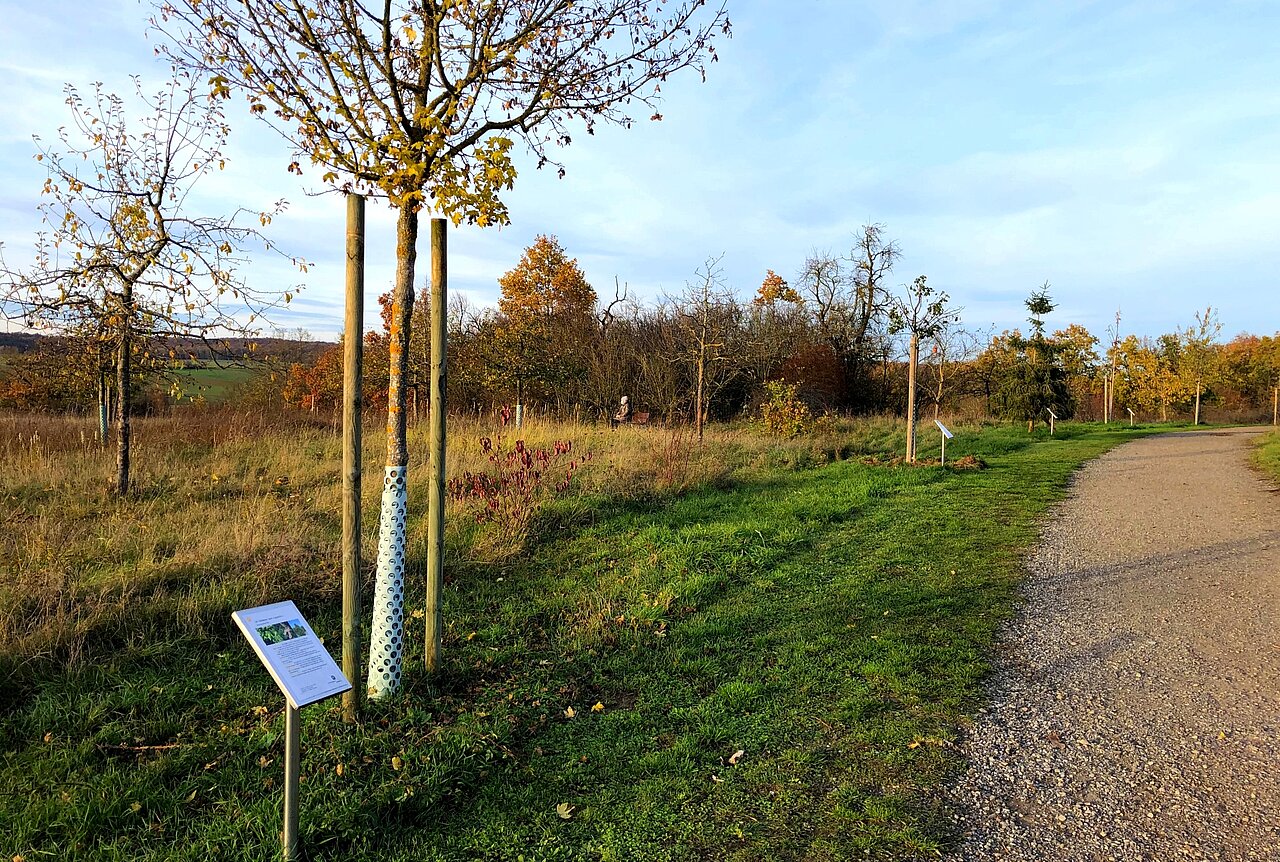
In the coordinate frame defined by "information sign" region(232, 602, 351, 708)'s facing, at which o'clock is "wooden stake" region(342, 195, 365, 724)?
The wooden stake is roughly at 8 o'clock from the information sign.

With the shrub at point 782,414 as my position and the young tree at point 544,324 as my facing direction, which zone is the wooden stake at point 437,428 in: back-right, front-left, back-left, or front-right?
back-left

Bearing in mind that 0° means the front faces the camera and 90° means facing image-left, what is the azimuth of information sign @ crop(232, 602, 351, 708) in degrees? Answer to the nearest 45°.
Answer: approximately 315°

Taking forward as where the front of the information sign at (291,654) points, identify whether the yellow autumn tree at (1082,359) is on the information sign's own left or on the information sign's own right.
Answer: on the information sign's own left

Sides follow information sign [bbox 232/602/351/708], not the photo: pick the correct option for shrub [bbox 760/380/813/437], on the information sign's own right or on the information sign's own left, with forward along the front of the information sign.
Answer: on the information sign's own left

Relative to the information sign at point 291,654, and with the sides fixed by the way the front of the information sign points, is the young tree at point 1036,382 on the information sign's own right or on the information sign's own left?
on the information sign's own left
